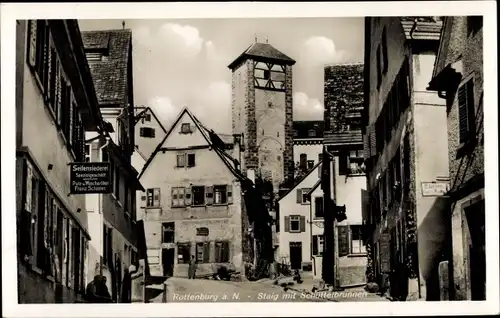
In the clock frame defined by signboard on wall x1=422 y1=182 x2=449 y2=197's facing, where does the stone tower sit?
The stone tower is roughly at 3 o'clock from the signboard on wall.

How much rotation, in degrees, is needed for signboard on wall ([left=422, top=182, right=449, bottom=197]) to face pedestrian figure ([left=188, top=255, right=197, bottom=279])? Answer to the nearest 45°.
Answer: approximately 90° to its right
